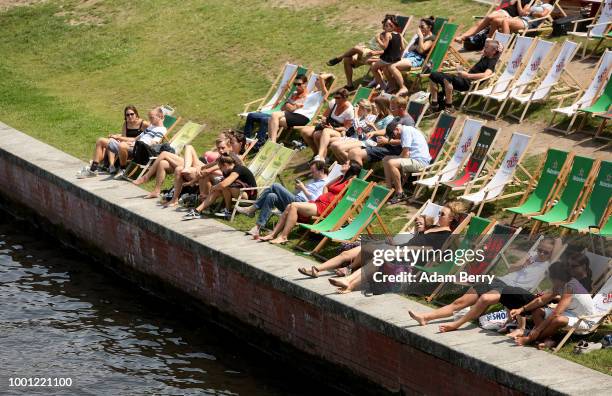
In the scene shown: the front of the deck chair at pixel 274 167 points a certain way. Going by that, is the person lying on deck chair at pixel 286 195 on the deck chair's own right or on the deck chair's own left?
on the deck chair's own left

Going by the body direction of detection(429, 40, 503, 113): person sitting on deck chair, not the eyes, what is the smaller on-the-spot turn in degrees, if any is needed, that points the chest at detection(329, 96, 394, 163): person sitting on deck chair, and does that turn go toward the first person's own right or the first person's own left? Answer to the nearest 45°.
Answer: approximately 45° to the first person's own left

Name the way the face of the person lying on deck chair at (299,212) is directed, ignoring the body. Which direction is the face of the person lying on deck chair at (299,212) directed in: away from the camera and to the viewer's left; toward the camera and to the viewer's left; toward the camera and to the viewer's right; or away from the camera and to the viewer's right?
toward the camera and to the viewer's left

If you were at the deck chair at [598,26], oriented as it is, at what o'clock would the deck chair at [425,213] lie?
the deck chair at [425,213] is roughly at 11 o'clock from the deck chair at [598,26].

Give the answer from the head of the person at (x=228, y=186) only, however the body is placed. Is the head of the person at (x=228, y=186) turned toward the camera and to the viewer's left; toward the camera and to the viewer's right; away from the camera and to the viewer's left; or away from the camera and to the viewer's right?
toward the camera and to the viewer's left

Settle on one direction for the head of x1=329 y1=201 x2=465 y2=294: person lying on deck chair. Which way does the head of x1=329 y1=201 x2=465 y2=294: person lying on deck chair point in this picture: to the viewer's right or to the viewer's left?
to the viewer's left

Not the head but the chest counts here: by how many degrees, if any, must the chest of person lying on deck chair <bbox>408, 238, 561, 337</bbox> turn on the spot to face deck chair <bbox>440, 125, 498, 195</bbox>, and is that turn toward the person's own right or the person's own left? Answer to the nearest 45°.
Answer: approximately 135° to the person's own right

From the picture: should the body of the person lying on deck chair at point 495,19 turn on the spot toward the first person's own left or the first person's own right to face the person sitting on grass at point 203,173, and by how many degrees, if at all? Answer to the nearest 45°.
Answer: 0° — they already face them

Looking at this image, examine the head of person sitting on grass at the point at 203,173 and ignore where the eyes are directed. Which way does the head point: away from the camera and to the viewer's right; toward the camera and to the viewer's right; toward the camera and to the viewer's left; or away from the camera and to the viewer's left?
toward the camera and to the viewer's left

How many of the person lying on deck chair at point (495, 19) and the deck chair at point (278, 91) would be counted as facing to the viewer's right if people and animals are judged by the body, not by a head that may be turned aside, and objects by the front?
0

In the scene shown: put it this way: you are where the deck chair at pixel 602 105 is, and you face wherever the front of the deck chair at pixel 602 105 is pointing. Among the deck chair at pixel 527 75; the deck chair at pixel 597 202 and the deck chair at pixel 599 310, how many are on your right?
1

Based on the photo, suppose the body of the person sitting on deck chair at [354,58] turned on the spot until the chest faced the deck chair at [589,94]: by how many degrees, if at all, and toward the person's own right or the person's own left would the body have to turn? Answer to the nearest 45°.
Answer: approximately 90° to the person's own left

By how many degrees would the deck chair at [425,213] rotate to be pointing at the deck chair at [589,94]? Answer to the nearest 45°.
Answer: approximately 180°

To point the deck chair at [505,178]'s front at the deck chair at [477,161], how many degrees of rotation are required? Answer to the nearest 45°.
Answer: approximately 90° to its right

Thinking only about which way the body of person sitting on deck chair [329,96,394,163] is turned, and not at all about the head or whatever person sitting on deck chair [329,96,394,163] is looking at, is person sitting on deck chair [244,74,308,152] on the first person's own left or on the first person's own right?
on the first person's own right

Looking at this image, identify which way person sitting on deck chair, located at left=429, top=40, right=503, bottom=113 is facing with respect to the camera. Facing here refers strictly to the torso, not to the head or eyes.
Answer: to the viewer's left

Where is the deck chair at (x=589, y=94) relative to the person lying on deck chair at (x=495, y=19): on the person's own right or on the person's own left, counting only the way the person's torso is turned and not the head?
on the person's own left
